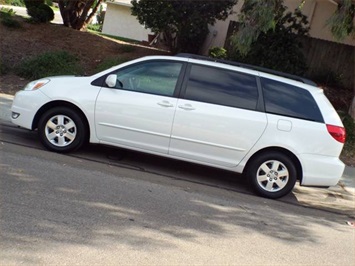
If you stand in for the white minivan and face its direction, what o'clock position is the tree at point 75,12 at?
The tree is roughly at 2 o'clock from the white minivan.

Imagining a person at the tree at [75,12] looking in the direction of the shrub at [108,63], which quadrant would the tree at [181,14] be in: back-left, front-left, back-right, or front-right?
front-left

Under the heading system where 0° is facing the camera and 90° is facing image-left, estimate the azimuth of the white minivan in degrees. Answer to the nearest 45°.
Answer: approximately 90°

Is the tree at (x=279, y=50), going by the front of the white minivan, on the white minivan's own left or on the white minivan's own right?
on the white minivan's own right

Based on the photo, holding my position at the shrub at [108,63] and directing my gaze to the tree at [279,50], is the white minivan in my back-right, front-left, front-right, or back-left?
front-right

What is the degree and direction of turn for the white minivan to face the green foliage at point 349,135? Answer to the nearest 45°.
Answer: approximately 135° to its right

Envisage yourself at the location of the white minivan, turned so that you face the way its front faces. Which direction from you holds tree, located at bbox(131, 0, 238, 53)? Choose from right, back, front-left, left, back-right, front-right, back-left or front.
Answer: right

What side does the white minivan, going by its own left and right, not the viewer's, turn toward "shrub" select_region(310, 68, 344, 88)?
right

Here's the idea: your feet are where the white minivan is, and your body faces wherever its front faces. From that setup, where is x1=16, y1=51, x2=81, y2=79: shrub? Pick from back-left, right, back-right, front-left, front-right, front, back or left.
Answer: front-right

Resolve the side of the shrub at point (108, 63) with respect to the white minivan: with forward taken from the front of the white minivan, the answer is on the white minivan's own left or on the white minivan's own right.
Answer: on the white minivan's own right

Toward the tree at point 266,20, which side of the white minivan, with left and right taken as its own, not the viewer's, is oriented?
right

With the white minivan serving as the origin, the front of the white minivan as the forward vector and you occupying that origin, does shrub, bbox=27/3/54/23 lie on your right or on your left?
on your right
